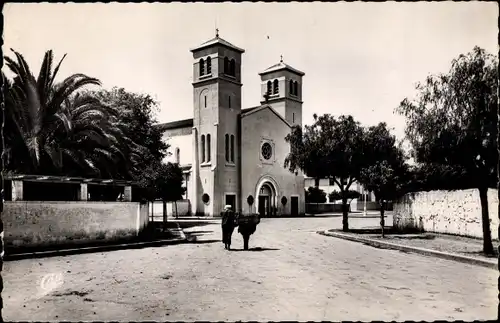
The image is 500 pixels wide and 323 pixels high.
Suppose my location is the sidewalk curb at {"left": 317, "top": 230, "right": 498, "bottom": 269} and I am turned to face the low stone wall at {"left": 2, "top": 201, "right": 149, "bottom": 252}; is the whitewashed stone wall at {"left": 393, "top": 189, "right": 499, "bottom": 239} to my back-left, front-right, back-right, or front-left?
back-right

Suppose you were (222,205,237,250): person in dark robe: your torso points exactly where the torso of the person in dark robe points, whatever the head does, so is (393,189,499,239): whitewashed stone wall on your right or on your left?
on your right

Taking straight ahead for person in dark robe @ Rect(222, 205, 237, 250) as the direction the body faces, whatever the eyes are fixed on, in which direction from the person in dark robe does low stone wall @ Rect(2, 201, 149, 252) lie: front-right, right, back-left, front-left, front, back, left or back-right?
left

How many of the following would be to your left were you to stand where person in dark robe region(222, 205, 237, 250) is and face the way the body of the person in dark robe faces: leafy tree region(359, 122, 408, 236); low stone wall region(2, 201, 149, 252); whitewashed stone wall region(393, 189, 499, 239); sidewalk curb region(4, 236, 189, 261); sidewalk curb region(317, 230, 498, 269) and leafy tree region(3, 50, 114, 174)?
3

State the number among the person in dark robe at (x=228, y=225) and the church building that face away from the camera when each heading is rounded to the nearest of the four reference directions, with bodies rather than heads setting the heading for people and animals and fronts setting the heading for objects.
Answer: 1

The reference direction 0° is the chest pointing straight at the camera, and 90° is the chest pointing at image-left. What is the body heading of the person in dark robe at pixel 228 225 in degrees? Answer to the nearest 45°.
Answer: approximately 180°

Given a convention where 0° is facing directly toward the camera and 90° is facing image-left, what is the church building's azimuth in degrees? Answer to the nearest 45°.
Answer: approximately 315°

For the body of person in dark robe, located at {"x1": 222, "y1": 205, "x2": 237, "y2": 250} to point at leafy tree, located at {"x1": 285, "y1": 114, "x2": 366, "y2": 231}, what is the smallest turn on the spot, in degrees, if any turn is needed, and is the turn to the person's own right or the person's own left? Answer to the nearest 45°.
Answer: approximately 45° to the person's own right

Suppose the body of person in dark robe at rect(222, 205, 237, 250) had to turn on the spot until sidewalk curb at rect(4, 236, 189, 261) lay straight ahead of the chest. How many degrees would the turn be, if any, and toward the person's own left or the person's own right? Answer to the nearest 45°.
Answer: approximately 90° to the person's own left

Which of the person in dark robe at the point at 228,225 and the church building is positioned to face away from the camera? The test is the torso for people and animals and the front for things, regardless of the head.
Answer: the person in dark robe

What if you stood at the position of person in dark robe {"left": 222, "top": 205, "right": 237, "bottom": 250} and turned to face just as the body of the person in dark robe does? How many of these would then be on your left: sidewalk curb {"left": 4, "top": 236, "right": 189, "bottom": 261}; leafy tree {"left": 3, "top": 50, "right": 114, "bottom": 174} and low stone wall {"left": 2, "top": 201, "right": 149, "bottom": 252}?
3

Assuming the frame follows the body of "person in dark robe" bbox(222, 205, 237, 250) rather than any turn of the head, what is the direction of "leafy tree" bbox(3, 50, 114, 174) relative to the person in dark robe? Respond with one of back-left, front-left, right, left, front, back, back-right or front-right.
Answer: left

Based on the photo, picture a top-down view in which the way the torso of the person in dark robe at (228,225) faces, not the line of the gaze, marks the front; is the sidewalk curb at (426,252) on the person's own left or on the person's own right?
on the person's own right
